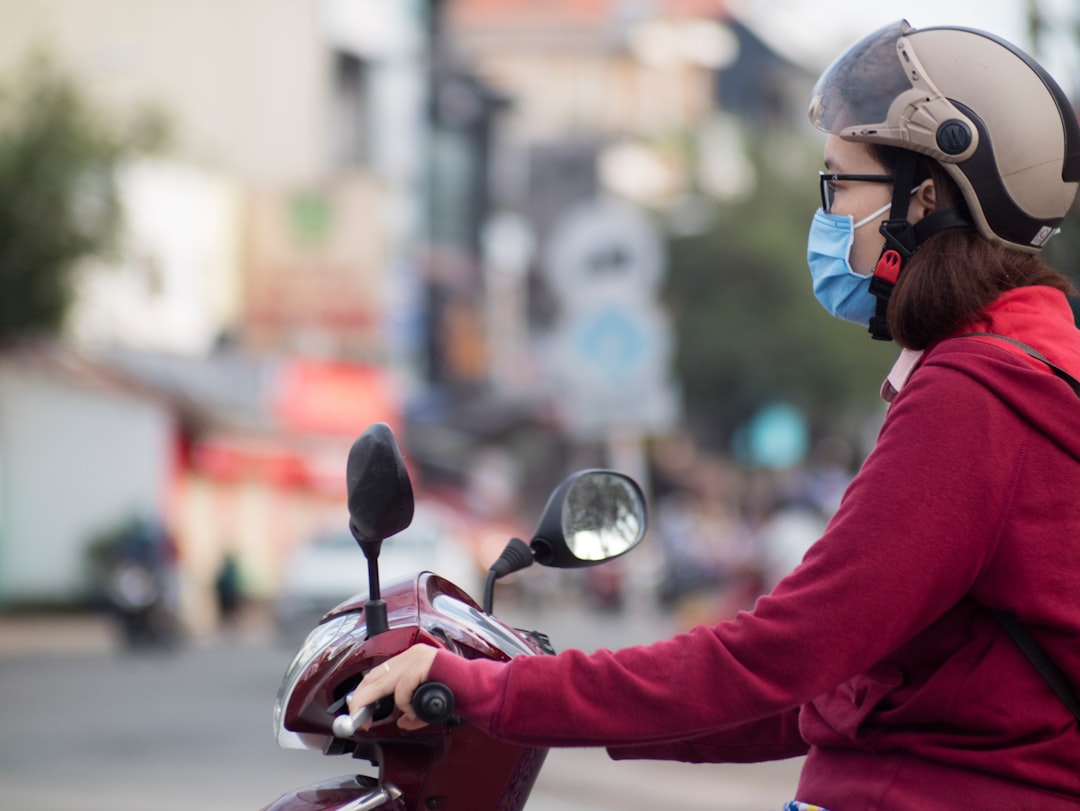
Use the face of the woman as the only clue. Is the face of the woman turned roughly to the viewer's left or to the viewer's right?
to the viewer's left

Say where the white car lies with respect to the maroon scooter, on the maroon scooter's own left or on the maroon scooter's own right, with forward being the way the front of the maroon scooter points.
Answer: on the maroon scooter's own right

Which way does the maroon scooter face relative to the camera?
to the viewer's left

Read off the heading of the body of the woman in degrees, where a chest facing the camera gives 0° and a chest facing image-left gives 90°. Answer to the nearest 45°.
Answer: approximately 90°

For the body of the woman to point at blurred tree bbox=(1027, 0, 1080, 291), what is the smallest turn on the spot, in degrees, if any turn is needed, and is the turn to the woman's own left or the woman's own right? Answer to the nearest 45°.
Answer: approximately 90° to the woman's own right
